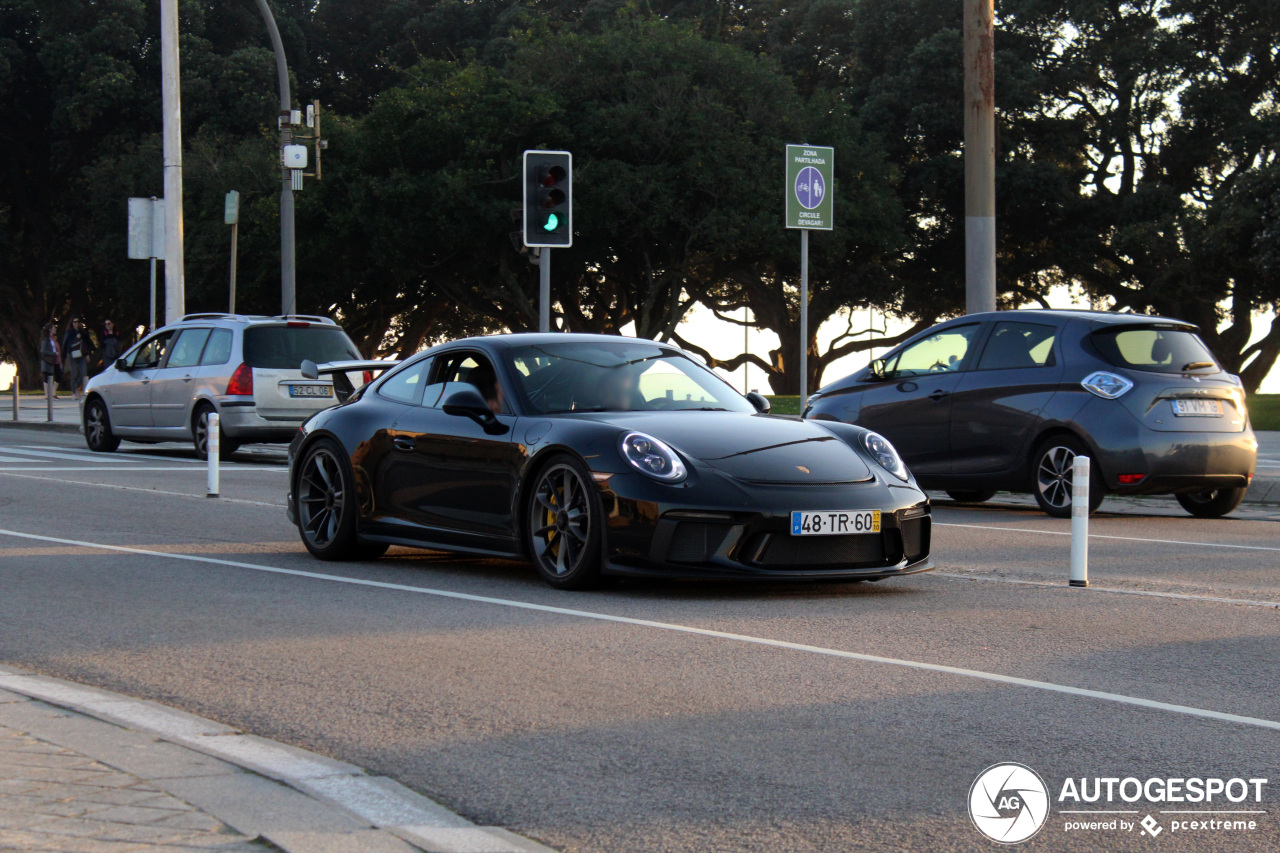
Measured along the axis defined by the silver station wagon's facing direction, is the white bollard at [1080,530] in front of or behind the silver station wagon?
behind

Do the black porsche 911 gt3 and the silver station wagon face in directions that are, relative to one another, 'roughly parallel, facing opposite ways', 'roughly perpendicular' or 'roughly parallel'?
roughly parallel, facing opposite ways

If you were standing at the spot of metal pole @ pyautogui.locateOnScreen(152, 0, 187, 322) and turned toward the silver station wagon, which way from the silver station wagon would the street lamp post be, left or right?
left

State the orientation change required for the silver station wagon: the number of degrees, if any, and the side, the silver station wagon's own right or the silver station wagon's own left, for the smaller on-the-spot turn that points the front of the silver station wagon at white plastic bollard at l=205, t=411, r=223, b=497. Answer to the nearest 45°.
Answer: approximately 135° to the silver station wagon's own left

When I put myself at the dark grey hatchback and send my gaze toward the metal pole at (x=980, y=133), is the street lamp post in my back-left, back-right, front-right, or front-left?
front-left

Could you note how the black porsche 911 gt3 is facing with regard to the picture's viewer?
facing the viewer and to the right of the viewer

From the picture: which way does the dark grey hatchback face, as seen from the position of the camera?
facing away from the viewer and to the left of the viewer

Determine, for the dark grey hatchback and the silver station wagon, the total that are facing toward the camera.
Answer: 0

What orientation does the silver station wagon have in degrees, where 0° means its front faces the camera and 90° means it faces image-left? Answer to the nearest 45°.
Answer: approximately 135°

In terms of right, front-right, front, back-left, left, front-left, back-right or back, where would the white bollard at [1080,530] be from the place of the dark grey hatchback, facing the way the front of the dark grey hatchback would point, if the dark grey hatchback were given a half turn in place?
front-right

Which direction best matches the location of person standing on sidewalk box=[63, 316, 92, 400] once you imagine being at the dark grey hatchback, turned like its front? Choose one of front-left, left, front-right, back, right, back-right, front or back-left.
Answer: front

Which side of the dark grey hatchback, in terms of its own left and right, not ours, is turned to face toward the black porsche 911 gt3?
left

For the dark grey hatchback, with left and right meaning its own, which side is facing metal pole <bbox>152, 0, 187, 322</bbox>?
front

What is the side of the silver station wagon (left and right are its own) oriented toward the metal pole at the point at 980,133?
back

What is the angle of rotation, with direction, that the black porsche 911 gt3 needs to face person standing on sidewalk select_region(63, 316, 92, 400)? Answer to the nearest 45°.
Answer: approximately 135° to its left

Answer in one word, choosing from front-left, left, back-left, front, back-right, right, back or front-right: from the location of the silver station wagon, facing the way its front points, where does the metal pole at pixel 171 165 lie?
front-right

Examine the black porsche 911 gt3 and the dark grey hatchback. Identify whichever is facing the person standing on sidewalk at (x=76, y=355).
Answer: the dark grey hatchback

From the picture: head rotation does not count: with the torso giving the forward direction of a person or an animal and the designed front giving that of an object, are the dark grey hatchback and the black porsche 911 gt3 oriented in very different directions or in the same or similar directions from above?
very different directions
